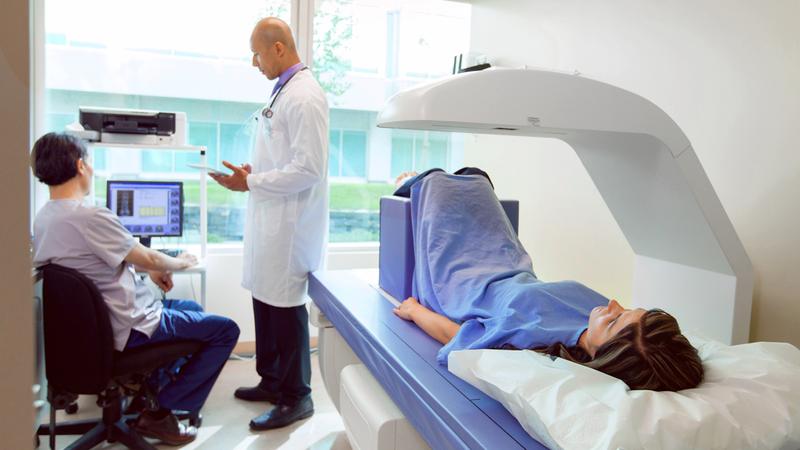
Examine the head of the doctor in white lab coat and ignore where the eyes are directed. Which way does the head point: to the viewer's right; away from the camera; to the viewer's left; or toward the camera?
to the viewer's left

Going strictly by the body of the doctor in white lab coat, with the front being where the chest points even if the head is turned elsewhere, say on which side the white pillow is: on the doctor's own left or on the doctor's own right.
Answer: on the doctor's own left

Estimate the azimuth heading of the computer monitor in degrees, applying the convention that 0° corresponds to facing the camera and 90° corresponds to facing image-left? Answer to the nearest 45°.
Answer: approximately 0°

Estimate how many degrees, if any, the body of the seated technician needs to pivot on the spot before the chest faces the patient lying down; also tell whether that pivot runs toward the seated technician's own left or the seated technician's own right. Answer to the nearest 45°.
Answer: approximately 90° to the seated technician's own right

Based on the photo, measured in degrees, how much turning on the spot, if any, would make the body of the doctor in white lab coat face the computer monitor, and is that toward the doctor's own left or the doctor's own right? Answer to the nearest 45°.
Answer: approximately 45° to the doctor's own right

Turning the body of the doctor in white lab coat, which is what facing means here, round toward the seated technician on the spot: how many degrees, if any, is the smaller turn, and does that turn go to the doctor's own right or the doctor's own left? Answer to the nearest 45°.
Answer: approximately 45° to the doctor's own left

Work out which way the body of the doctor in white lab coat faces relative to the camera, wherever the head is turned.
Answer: to the viewer's left
